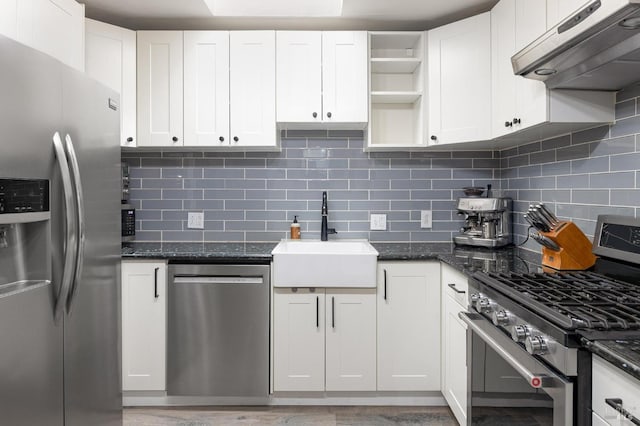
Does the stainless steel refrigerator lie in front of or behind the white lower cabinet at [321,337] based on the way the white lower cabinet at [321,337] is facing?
in front

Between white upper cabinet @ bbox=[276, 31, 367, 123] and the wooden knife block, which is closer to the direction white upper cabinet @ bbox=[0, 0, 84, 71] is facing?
the wooden knife block

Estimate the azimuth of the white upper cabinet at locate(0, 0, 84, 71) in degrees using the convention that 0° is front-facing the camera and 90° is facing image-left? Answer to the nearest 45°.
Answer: approximately 315°

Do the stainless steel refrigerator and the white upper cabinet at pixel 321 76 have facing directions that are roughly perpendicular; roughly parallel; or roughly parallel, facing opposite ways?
roughly perpendicular

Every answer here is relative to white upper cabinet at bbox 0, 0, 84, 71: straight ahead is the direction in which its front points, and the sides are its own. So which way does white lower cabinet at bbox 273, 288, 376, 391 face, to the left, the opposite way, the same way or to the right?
to the right

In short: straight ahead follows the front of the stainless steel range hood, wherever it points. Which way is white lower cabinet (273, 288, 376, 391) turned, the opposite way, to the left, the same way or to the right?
to the left

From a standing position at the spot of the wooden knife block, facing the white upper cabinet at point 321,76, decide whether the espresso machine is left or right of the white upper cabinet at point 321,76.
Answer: right

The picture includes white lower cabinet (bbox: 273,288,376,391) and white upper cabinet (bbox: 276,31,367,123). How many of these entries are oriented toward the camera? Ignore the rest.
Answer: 2

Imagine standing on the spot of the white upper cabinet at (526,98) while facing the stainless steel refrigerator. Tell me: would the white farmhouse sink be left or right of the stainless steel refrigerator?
right
